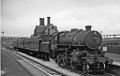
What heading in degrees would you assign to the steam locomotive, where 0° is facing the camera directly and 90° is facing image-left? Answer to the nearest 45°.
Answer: approximately 315°
